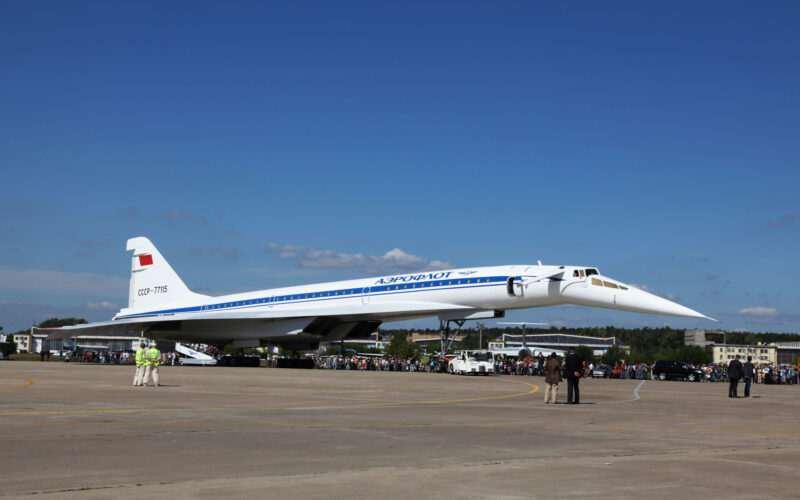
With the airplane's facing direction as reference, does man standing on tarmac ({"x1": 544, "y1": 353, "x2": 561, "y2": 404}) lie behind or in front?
in front

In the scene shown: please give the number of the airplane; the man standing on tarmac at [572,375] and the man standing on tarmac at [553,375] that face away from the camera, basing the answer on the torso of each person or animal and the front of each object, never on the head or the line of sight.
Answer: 2

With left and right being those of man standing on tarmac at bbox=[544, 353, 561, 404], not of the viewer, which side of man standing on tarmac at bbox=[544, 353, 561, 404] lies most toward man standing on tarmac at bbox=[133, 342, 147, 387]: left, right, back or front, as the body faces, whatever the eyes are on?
left

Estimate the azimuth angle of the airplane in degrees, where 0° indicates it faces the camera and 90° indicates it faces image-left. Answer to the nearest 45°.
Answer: approximately 315°

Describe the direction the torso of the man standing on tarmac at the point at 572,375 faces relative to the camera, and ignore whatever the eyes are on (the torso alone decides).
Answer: away from the camera

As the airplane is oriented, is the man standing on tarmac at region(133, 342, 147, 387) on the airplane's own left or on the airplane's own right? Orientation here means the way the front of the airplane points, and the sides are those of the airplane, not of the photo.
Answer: on the airplane's own right

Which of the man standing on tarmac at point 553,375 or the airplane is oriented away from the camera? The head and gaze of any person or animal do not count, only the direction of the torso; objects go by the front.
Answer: the man standing on tarmac

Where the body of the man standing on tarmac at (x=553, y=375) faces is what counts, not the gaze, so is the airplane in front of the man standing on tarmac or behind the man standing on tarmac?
in front

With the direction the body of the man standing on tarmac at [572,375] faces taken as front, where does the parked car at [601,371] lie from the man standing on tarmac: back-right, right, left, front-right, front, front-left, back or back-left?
front

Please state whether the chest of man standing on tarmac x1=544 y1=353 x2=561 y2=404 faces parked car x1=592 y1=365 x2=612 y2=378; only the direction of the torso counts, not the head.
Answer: yes

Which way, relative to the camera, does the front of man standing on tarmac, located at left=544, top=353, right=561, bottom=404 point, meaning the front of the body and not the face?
away from the camera
